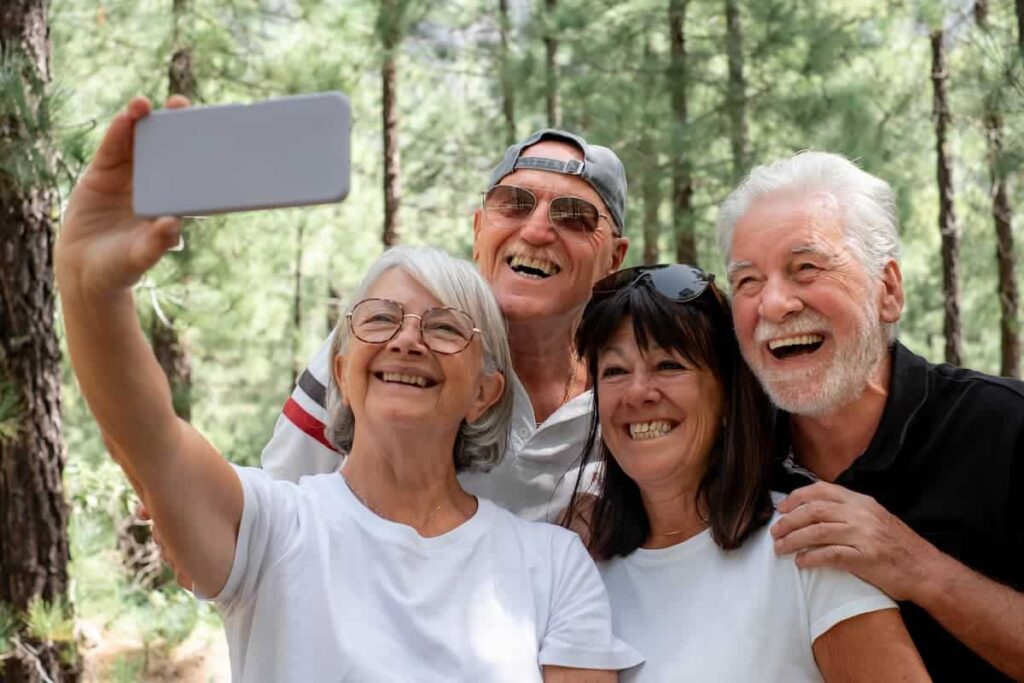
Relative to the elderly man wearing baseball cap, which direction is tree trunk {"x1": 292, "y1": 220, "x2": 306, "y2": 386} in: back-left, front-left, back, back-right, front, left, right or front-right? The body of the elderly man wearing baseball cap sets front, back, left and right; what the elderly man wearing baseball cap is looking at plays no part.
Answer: back

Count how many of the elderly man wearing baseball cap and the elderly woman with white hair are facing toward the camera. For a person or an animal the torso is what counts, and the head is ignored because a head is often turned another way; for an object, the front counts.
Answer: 2

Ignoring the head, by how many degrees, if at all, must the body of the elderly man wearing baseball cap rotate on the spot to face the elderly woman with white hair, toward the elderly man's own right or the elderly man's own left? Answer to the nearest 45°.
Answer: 0° — they already face them

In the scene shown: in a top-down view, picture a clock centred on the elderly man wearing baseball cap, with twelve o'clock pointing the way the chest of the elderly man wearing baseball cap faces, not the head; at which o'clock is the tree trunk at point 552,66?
The tree trunk is roughly at 6 o'clock from the elderly man wearing baseball cap.

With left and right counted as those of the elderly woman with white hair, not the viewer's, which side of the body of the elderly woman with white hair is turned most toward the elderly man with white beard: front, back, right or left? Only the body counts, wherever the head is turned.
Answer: left

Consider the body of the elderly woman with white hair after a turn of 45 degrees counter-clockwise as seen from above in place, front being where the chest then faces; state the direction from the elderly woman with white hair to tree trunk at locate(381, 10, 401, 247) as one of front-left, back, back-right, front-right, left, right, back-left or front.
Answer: back-left

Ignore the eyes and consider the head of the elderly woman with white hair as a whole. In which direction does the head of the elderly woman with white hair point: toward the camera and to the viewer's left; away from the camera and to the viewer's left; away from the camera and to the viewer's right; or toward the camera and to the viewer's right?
toward the camera and to the viewer's left

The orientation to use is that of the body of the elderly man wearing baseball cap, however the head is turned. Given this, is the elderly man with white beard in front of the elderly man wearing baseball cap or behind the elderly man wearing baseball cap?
in front

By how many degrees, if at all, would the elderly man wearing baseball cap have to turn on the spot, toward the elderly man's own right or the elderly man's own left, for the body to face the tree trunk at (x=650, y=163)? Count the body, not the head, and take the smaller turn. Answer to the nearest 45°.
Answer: approximately 180°

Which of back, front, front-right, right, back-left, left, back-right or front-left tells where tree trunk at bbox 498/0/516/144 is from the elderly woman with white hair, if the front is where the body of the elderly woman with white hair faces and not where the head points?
back

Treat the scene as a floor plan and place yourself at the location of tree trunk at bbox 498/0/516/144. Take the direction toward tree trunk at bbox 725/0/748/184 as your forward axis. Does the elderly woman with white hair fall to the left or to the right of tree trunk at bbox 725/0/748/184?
right

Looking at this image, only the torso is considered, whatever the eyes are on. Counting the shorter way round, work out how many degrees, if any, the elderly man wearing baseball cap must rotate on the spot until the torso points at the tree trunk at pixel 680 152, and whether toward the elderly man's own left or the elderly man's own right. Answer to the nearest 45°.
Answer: approximately 180°

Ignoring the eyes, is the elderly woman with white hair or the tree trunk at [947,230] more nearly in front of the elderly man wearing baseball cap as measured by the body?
the elderly woman with white hair

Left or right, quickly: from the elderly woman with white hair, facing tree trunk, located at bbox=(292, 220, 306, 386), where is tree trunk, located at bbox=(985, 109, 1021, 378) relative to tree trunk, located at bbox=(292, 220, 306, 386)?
right

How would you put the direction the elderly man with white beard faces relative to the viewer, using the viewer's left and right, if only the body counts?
facing the viewer and to the left of the viewer
